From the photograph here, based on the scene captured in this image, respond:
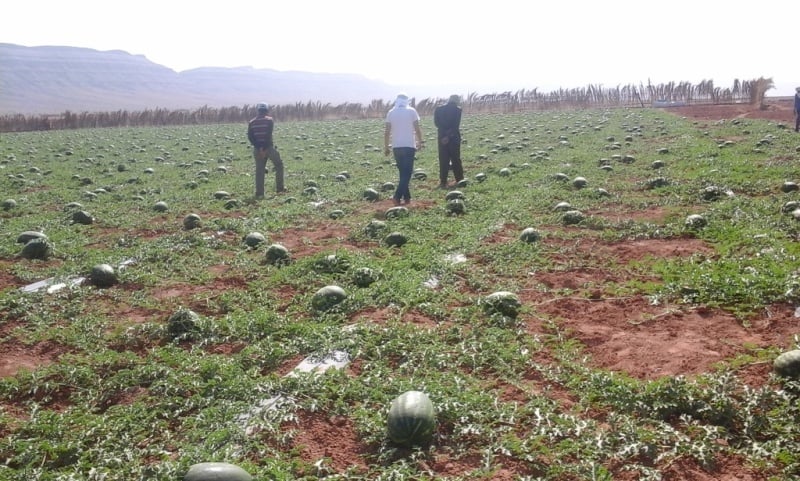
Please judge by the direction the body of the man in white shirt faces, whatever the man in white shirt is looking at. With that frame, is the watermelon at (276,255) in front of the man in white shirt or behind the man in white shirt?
behind

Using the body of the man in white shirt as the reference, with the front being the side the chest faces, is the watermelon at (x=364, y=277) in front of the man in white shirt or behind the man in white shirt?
behind

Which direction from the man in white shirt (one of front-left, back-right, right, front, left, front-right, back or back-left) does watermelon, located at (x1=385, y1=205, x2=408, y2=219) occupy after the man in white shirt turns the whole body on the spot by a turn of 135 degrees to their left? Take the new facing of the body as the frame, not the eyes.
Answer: front-left

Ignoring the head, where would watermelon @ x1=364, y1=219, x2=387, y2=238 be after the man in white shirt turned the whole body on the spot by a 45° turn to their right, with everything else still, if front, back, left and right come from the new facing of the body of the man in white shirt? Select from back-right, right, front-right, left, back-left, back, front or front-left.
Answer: back-right

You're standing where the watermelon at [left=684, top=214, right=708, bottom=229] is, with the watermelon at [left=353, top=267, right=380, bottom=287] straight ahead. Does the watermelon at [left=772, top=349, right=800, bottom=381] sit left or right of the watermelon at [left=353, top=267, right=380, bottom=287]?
left

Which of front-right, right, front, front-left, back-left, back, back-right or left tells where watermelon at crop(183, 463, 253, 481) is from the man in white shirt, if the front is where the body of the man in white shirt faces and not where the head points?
back

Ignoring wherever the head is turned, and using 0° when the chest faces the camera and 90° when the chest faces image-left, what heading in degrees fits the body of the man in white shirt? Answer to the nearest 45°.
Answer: approximately 180°

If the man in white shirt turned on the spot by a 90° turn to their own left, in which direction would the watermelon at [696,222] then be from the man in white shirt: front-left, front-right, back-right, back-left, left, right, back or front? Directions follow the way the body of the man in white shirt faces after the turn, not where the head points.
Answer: back-left

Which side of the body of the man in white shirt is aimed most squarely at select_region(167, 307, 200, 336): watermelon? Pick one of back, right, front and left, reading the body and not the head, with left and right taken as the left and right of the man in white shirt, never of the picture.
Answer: back

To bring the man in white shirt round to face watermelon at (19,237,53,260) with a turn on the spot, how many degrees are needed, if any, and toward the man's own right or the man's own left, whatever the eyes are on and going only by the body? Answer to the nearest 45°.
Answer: approximately 135° to the man's own left
